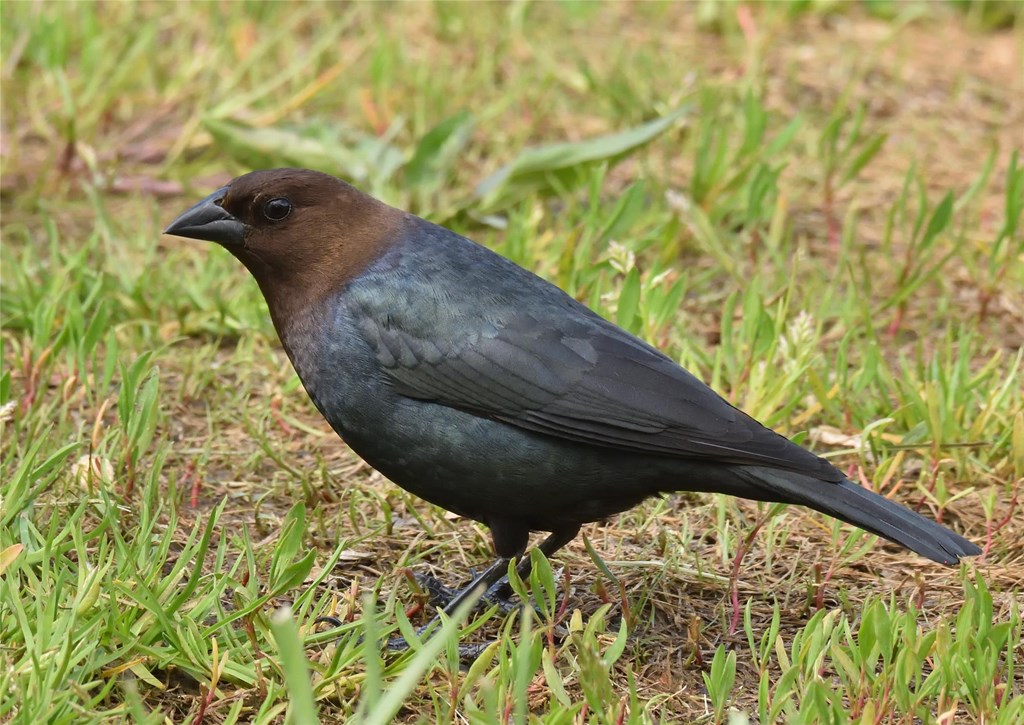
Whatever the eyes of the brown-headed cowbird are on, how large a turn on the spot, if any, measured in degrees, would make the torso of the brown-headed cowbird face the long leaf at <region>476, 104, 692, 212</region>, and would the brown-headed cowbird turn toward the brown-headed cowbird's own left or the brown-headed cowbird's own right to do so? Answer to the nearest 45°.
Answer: approximately 90° to the brown-headed cowbird's own right

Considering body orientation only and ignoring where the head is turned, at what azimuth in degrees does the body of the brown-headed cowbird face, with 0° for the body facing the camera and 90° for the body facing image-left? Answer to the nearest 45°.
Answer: approximately 90°

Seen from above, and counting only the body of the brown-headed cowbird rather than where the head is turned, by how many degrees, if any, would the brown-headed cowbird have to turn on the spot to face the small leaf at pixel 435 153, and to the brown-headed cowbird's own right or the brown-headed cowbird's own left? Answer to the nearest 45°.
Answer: approximately 90° to the brown-headed cowbird's own right
